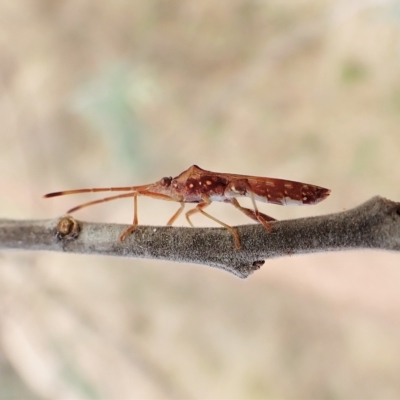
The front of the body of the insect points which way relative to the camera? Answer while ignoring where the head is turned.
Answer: to the viewer's left
